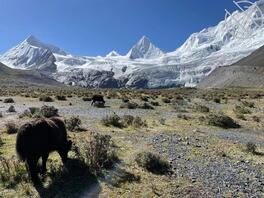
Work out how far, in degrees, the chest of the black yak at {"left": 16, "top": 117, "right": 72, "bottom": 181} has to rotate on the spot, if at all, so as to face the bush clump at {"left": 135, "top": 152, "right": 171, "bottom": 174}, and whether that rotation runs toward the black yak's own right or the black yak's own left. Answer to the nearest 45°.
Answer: approximately 45° to the black yak's own right

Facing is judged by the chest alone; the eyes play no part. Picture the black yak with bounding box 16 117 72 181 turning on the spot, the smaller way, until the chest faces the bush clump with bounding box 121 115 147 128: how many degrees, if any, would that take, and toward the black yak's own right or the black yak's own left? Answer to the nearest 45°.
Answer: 0° — it already faces it

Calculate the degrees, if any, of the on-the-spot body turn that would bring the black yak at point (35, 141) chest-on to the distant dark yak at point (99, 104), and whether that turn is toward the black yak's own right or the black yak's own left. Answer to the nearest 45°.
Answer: approximately 45° to the black yak's own left

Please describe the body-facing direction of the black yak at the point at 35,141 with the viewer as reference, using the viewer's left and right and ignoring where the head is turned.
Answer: facing away from the viewer and to the right of the viewer

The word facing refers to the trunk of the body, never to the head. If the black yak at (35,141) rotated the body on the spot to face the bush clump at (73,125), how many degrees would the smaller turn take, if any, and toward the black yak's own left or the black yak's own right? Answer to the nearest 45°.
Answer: approximately 45° to the black yak's own left
